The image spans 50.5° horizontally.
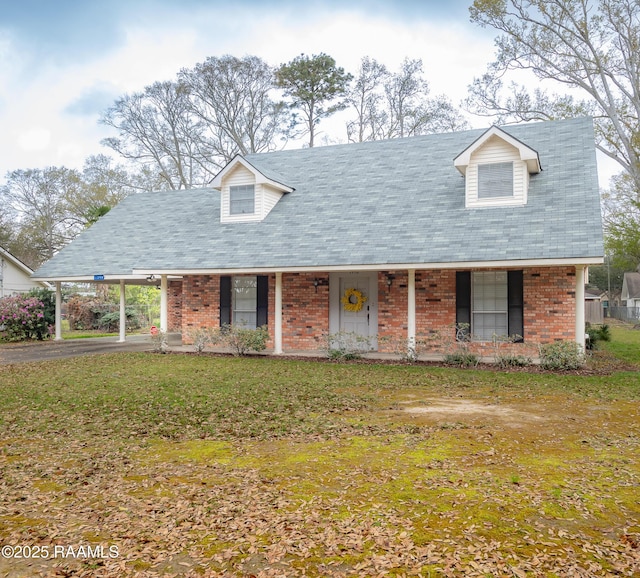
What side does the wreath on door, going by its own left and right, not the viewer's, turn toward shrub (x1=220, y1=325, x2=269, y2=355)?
right

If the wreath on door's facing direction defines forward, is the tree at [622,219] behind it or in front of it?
behind

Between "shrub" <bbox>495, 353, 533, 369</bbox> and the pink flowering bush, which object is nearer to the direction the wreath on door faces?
the shrub

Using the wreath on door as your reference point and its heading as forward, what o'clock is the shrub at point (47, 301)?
The shrub is roughly at 4 o'clock from the wreath on door.

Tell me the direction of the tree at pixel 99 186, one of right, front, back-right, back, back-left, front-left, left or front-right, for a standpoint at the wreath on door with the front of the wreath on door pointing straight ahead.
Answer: back-right

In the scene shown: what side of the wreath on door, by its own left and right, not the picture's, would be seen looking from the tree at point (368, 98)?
back

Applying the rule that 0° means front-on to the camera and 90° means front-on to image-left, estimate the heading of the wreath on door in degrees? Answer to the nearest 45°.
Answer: approximately 0°

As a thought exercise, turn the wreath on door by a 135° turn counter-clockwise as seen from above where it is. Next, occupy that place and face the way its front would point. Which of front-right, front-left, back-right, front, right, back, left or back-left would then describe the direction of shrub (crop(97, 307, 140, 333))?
left

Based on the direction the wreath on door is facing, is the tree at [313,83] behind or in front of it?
behind

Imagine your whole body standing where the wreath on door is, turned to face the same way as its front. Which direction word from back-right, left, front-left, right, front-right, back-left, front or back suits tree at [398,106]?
back

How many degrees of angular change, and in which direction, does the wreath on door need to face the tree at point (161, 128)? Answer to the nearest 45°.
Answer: approximately 135° to its right

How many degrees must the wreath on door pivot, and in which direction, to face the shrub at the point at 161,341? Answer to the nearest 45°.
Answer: approximately 90° to its right

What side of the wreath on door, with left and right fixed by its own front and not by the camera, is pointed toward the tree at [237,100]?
back
